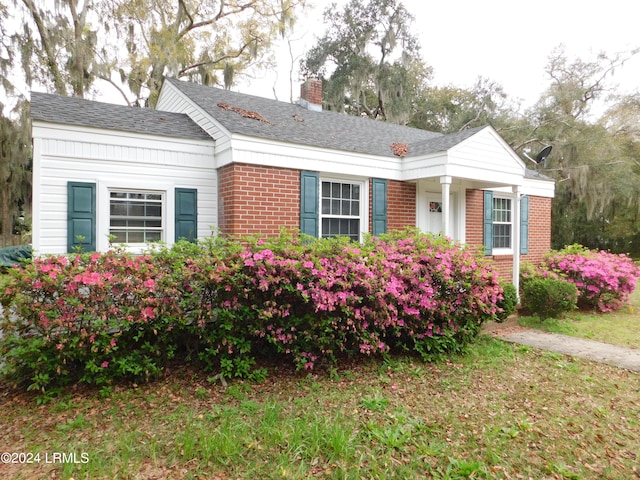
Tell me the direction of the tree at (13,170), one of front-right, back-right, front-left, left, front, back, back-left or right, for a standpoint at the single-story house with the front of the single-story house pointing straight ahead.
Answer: back

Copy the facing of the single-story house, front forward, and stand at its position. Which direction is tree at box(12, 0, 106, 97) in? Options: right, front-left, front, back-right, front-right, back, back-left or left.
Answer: back

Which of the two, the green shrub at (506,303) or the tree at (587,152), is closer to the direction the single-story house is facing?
the green shrub

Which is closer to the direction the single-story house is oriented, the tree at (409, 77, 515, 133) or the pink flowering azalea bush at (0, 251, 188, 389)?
the pink flowering azalea bush

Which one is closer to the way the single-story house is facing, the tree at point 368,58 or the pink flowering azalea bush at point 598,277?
the pink flowering azalea bush

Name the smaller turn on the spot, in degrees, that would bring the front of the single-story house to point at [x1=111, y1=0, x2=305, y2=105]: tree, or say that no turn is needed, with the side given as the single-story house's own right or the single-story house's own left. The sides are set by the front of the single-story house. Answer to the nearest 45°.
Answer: approximately 135° to the single-story house's own left

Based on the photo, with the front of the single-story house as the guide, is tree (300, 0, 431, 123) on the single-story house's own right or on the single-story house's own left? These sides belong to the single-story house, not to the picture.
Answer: on the single-story house's own left

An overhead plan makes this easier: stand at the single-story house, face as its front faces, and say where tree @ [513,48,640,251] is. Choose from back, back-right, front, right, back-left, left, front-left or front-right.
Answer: left

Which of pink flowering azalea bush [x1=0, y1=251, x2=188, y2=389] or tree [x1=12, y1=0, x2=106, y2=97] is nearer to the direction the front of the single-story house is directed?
the pink flowering azalea bush

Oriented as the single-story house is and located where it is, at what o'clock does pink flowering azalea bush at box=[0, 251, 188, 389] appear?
The pink flowering azalea bush is roughly at 2 o'clock from the single-story house.

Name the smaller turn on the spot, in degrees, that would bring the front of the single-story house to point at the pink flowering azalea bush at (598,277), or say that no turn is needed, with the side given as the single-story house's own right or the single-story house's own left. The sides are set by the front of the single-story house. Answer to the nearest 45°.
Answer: approximately 45° to the single-story house's own left
